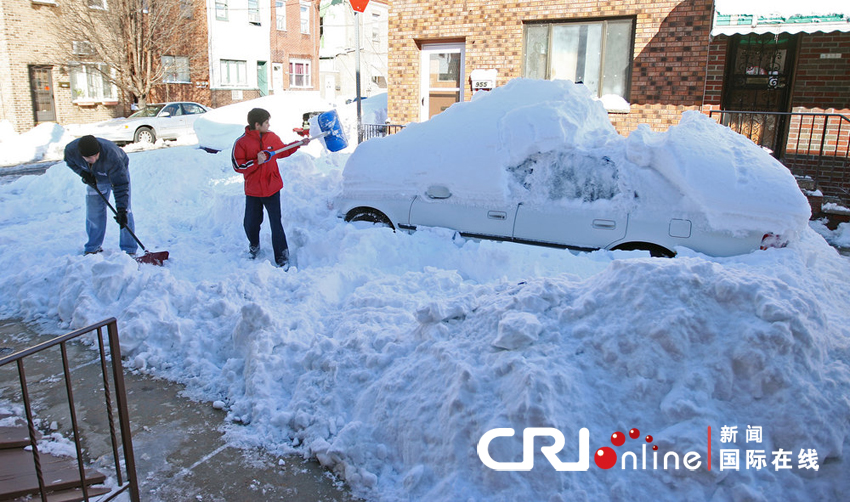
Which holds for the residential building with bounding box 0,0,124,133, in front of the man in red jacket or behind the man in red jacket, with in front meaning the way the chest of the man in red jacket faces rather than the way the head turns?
behind

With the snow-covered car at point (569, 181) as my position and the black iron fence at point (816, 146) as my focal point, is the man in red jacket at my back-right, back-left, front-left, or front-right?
back-left

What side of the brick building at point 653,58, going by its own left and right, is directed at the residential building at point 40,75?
right

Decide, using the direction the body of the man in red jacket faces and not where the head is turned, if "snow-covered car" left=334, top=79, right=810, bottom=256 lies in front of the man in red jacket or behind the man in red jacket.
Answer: in front

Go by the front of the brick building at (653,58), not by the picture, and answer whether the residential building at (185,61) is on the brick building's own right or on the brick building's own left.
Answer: on the brick building's own right

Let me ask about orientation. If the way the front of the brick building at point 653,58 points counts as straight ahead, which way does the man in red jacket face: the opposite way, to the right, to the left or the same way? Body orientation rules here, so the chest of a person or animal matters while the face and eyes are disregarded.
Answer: to the left

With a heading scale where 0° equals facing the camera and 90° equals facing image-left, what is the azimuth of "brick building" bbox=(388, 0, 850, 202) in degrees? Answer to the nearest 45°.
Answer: approximately 0°

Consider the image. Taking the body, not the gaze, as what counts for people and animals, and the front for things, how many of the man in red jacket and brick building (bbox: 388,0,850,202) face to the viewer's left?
0

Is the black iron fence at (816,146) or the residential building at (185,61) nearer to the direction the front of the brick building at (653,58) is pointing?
the black iron fence

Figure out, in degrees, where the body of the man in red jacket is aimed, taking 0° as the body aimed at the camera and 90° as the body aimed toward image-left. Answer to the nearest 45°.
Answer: approximately 315°

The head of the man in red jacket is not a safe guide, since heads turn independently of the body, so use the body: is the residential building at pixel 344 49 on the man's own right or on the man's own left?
on the man's own left

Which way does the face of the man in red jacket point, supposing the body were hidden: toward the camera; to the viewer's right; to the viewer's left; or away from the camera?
to the viewer's right

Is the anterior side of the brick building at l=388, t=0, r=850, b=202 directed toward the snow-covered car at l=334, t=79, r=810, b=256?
yes
